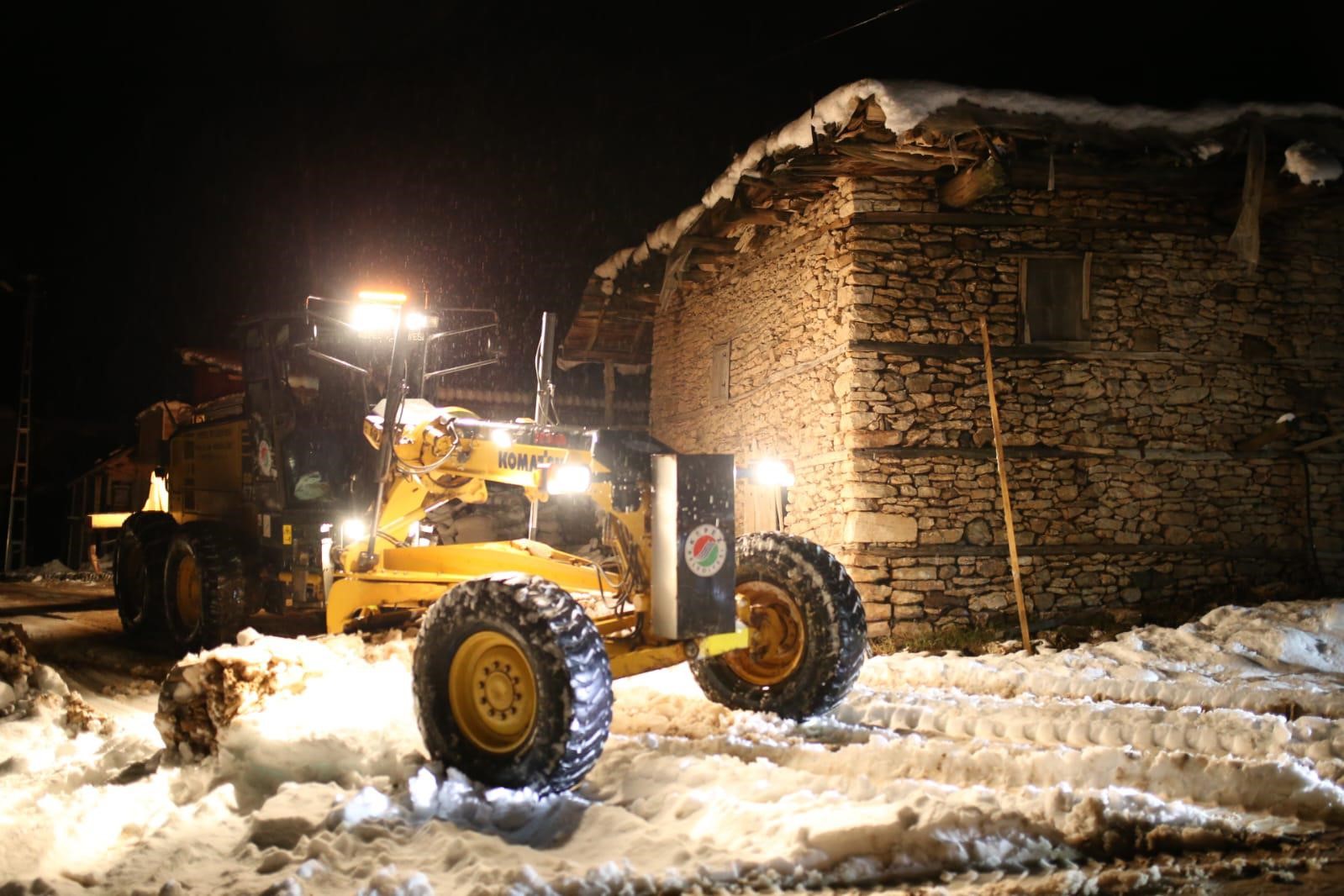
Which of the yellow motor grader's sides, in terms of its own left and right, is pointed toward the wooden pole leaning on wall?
left

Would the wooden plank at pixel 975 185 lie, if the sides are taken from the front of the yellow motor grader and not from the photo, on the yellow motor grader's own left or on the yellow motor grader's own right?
on the yellow motor grader's own left

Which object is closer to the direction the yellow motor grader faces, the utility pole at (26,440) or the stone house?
the stone house

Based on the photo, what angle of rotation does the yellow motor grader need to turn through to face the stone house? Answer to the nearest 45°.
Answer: approximately 90° to its left

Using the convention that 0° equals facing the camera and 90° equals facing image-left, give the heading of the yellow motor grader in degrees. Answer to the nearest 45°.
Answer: approximately 315°

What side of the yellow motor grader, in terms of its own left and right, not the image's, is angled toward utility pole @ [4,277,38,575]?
back

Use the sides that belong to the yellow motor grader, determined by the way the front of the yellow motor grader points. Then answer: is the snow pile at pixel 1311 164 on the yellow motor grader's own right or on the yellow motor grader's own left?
on the yellow motor grader's own left

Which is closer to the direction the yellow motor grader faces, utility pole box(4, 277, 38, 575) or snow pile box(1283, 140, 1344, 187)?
the snow pile

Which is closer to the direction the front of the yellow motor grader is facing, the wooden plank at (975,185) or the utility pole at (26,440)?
the wooden plank
